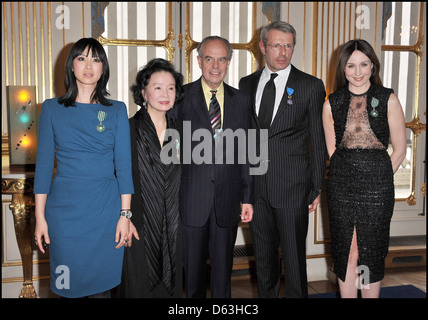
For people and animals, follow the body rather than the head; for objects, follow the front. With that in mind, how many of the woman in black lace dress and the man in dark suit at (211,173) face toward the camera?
2

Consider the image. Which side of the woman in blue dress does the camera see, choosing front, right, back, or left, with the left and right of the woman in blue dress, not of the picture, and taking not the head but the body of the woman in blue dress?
front

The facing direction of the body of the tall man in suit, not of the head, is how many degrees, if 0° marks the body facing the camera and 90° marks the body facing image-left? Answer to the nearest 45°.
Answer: approximately 45°

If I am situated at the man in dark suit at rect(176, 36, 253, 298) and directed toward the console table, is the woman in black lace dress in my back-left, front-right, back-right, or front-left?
back-right

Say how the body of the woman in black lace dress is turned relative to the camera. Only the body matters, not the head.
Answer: toward the camera

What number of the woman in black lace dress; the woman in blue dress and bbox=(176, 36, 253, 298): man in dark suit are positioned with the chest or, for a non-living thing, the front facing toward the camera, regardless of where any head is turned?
3

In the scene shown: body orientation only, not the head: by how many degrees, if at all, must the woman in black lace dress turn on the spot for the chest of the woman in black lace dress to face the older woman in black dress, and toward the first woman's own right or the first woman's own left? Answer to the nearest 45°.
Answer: approximately 45° to the first woman's own right

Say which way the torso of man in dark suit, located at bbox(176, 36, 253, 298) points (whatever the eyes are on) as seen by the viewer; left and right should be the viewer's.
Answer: facing the viewer
